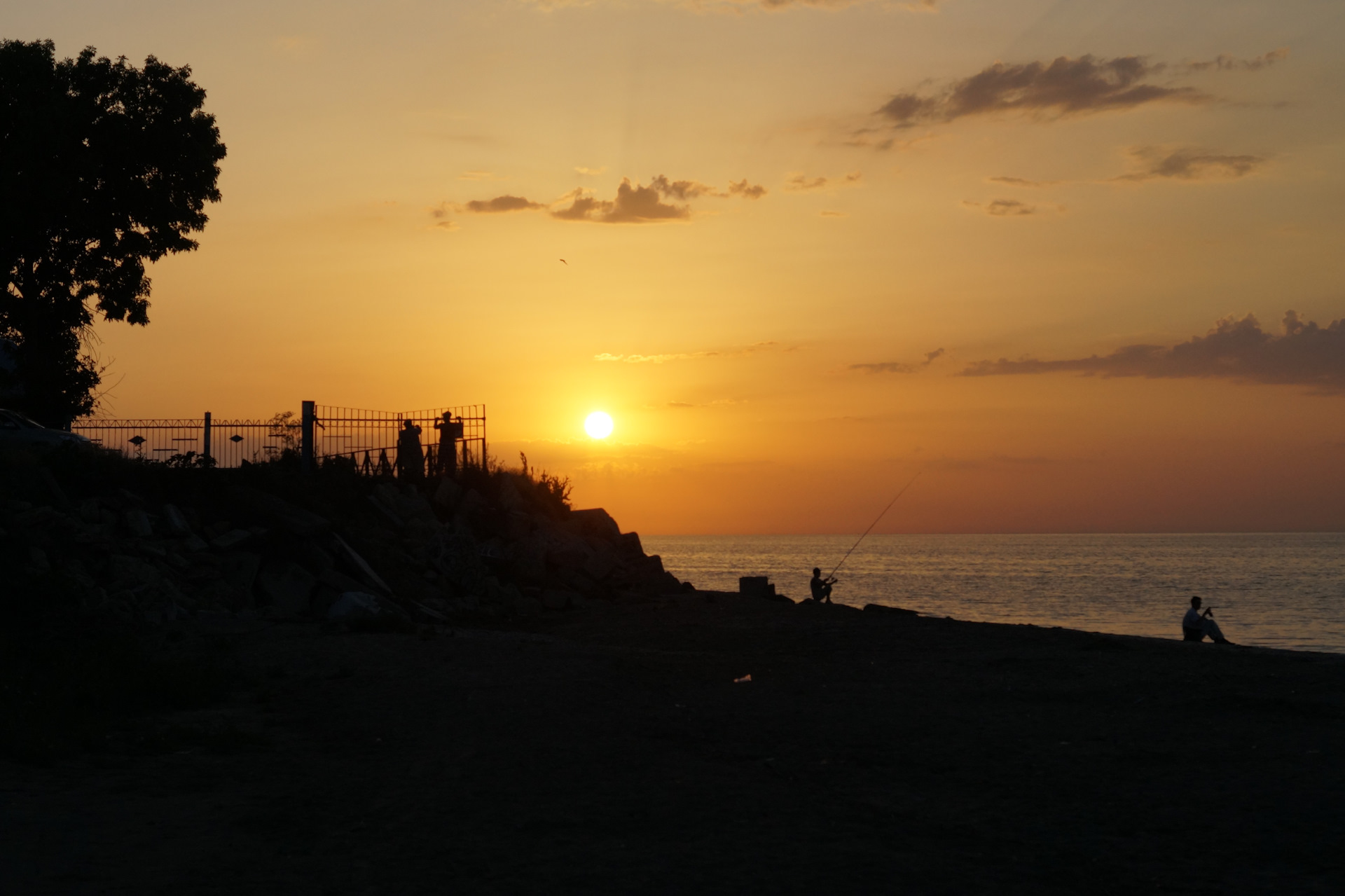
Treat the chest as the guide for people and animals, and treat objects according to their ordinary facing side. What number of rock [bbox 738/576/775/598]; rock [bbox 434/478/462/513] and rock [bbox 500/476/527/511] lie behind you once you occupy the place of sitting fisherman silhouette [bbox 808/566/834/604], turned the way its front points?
3

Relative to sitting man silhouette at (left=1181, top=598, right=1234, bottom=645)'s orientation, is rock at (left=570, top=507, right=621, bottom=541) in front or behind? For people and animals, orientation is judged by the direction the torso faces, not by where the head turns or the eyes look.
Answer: behind

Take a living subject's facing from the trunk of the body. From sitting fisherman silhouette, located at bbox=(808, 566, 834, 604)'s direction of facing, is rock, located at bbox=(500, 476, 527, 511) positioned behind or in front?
behind

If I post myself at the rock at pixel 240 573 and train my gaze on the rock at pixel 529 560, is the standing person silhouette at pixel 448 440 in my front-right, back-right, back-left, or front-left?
front-left

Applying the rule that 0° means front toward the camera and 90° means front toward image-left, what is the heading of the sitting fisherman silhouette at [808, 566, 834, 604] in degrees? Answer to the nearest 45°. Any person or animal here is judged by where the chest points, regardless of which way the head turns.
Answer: approximately 270°

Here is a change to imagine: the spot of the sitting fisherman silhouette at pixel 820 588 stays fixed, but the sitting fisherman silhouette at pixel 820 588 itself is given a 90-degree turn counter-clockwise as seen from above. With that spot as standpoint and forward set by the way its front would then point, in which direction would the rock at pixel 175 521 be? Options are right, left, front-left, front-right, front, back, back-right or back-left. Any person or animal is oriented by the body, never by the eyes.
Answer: back-left

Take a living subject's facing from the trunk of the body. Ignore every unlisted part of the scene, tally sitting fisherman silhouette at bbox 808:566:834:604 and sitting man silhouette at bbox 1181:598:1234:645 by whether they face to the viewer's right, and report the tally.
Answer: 2

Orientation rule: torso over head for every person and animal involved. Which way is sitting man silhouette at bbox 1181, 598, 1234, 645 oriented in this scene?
to the viewer's right

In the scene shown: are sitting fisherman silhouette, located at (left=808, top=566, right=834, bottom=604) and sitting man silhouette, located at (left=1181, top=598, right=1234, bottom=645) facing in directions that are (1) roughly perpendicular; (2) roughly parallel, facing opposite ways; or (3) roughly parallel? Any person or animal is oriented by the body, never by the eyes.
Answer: roughly parallel

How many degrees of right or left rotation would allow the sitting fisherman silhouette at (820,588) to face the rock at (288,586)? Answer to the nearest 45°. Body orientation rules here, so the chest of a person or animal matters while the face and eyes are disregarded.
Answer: approximately 135° to its right

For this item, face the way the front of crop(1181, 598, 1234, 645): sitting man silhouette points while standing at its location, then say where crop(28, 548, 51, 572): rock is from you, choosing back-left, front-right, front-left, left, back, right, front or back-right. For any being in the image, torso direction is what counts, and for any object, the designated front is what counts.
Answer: back-right

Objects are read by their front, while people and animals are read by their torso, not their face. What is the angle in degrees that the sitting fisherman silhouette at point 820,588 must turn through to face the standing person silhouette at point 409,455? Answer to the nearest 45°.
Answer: approximately 180°

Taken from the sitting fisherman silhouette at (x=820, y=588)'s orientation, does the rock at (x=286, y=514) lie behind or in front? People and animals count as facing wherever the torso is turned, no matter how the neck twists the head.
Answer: behind

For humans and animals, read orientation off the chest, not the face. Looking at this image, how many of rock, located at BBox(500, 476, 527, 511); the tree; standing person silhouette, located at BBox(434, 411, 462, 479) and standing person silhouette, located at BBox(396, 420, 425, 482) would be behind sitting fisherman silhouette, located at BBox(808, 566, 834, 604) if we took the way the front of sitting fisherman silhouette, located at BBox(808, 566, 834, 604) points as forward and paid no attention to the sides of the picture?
4

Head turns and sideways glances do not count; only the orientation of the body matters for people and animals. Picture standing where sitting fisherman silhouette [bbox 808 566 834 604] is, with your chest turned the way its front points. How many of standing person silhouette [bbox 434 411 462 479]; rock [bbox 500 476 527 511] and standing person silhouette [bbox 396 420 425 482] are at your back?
3

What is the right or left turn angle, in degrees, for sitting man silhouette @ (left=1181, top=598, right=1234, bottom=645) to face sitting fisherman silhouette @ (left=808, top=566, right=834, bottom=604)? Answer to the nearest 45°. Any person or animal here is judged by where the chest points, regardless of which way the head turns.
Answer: approximately 180°
